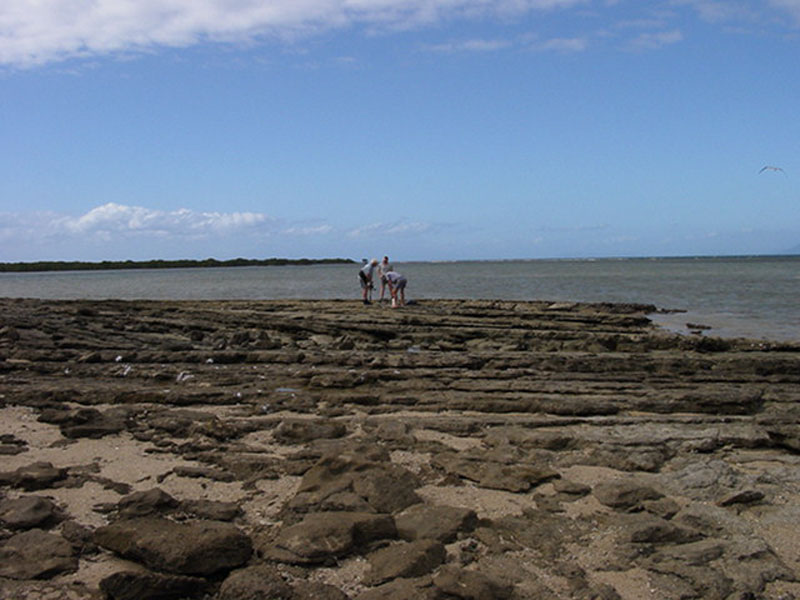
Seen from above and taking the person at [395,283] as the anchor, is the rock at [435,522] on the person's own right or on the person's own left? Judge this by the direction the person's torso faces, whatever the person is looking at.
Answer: on the person's own left

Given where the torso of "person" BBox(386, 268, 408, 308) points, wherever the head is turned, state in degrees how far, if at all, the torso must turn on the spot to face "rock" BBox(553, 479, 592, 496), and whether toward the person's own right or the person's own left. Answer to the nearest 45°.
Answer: approximately 90° to the person's own left

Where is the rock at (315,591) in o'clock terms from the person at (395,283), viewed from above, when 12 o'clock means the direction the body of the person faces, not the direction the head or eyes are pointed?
The rock is roughly at 9 o'clock from the person.

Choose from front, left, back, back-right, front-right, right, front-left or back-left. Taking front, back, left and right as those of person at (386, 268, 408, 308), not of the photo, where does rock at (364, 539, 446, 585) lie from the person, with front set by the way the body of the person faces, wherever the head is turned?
left

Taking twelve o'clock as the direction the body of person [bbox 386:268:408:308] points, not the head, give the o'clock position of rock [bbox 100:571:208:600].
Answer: The rock is roughly at 9 o'clock from the person.

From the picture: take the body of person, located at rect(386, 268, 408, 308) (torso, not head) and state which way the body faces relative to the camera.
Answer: to the viewer's left

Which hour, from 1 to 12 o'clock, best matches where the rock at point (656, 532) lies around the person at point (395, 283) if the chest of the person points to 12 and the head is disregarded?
The rock is roughly at 9 o'clock from the person.

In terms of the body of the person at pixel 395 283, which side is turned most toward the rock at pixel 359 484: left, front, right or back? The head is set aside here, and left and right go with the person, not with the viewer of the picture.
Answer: left

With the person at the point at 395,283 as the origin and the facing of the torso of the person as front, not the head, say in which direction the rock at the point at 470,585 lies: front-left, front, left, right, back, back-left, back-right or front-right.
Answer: left

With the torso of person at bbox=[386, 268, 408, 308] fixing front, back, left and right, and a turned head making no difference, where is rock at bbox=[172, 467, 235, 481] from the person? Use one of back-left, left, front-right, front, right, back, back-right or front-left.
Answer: left

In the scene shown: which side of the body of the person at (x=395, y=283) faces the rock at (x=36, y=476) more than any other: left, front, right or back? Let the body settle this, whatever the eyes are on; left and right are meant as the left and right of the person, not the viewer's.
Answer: left

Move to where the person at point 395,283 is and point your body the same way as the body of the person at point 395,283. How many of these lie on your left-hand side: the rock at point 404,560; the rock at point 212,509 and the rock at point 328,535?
3

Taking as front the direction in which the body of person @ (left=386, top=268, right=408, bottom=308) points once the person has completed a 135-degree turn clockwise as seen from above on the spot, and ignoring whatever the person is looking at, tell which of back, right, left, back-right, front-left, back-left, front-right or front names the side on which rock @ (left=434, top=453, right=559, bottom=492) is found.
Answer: back-right

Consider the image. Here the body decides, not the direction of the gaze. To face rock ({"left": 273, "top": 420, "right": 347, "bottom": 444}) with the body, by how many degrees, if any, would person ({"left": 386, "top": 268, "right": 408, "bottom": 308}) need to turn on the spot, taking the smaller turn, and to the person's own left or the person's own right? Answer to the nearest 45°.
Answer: approximately 90° to the person's own left
